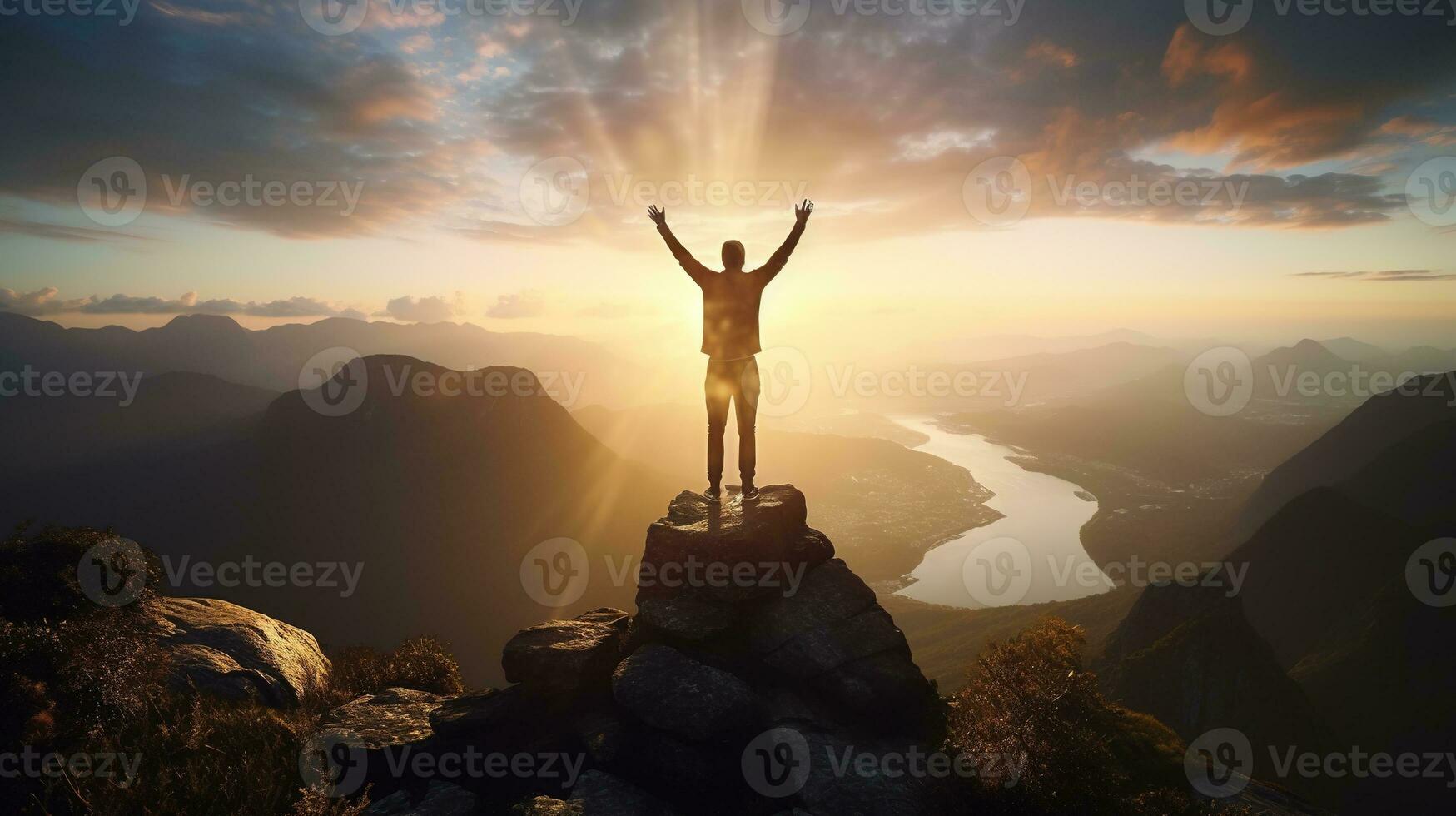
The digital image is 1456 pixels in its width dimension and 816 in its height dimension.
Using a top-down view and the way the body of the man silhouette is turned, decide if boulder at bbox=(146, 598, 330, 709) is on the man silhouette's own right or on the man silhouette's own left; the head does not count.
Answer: on the man silhouette's own left

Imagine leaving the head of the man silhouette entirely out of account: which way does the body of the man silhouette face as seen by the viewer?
away from the camera
